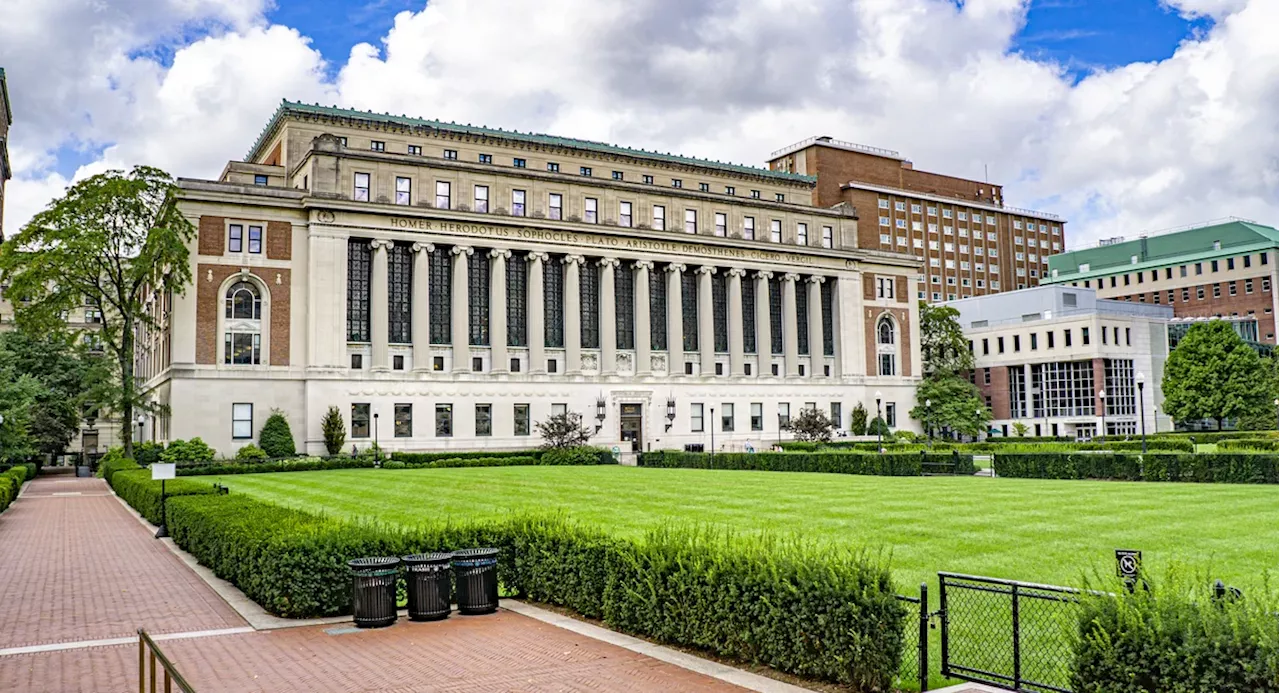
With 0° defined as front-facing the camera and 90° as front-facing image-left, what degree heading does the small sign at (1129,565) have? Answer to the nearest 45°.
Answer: approximately 0°

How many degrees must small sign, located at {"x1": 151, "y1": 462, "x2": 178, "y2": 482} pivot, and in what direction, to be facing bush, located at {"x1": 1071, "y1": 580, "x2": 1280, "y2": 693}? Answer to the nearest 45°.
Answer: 0° — it already faces it

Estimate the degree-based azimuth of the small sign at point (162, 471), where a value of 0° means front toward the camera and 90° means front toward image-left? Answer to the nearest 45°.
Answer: approximately 0°

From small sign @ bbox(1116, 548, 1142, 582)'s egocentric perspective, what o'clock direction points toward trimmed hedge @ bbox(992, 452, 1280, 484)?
The trimmed hedge is roughly at 6 o'clock from the small sign.

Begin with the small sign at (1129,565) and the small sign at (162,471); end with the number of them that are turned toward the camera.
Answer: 2
